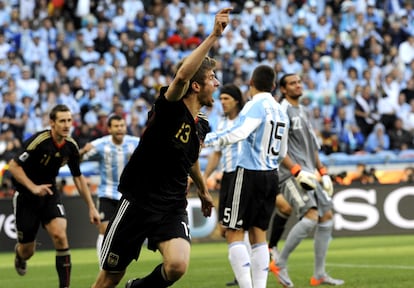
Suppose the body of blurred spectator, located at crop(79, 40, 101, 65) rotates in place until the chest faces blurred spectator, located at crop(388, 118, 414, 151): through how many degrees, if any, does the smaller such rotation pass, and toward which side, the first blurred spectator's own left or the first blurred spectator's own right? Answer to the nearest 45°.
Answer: approximately 90° to the first blurred spectator's own left

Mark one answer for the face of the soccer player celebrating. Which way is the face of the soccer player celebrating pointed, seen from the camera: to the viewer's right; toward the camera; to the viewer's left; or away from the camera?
to the viewer's right

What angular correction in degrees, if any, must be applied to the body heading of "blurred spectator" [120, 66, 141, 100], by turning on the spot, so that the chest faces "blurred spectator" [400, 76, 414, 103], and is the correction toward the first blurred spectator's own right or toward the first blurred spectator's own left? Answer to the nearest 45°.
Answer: approximately 90° to the first blurred spectator's own left

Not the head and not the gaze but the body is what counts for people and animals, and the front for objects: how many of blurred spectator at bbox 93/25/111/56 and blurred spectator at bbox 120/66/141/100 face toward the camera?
2

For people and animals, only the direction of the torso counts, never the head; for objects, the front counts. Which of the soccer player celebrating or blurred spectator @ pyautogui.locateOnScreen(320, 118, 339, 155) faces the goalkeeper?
the blurred spectator

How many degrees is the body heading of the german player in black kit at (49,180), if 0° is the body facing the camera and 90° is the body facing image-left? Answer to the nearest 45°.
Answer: approximately 315°

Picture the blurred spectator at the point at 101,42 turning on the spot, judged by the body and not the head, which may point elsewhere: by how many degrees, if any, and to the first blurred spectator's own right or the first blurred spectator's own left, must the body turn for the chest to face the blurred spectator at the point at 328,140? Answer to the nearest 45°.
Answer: approximately 45° to the first blurred spectator's own left

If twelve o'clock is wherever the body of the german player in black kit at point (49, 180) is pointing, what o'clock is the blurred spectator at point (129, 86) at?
The blurred spectator is roughly at 8 o'clock from the german player in black kit.
